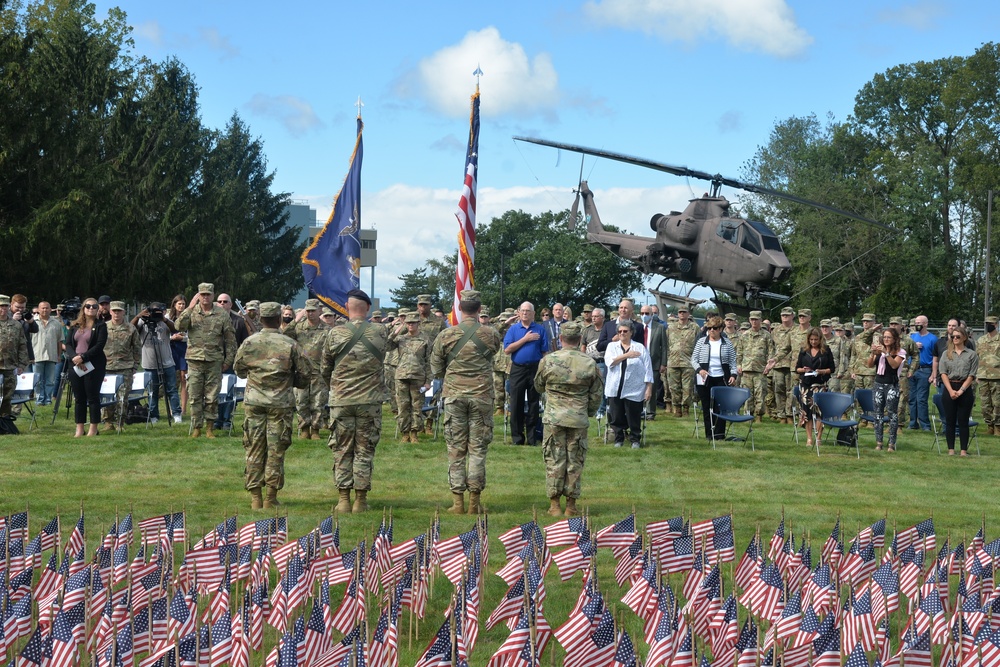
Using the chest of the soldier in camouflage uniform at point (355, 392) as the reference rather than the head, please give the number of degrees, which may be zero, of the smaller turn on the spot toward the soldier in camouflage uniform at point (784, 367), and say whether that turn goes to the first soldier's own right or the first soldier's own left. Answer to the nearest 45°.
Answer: approximately 45° to the first soldier's own right

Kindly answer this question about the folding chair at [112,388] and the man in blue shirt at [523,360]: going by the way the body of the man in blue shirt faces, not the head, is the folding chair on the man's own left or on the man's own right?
on the man's own right

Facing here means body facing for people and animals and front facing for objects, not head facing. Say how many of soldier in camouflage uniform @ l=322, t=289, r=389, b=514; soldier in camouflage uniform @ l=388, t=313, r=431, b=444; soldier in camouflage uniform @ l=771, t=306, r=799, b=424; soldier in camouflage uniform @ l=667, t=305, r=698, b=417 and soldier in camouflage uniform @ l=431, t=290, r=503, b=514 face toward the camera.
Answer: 3

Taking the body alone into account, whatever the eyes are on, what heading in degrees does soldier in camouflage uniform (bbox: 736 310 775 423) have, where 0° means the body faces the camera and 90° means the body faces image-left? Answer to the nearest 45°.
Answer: approximately 0°

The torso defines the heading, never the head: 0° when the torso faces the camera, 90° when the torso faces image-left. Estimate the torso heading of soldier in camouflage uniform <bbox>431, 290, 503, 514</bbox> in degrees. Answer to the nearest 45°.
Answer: approximately 180°

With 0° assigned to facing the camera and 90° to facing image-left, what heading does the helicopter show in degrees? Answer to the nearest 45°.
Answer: approximately 315°

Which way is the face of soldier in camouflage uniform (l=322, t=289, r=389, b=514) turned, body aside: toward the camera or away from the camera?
away from the camera

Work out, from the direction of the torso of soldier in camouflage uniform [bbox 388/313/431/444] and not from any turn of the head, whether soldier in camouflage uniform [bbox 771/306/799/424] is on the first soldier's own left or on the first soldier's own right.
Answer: on the first soldier's own left

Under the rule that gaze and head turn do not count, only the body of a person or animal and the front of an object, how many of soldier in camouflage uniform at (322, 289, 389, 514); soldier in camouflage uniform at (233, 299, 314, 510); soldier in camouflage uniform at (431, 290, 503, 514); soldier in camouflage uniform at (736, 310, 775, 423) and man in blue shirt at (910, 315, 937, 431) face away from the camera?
3

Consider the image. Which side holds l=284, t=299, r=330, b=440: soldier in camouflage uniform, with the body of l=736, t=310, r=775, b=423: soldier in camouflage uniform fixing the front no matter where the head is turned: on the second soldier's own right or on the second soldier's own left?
on the second soldier's own right

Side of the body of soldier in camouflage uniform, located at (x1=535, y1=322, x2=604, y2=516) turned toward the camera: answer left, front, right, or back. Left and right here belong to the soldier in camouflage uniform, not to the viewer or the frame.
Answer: back

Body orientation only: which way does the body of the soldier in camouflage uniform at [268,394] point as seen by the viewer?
away from the camera
